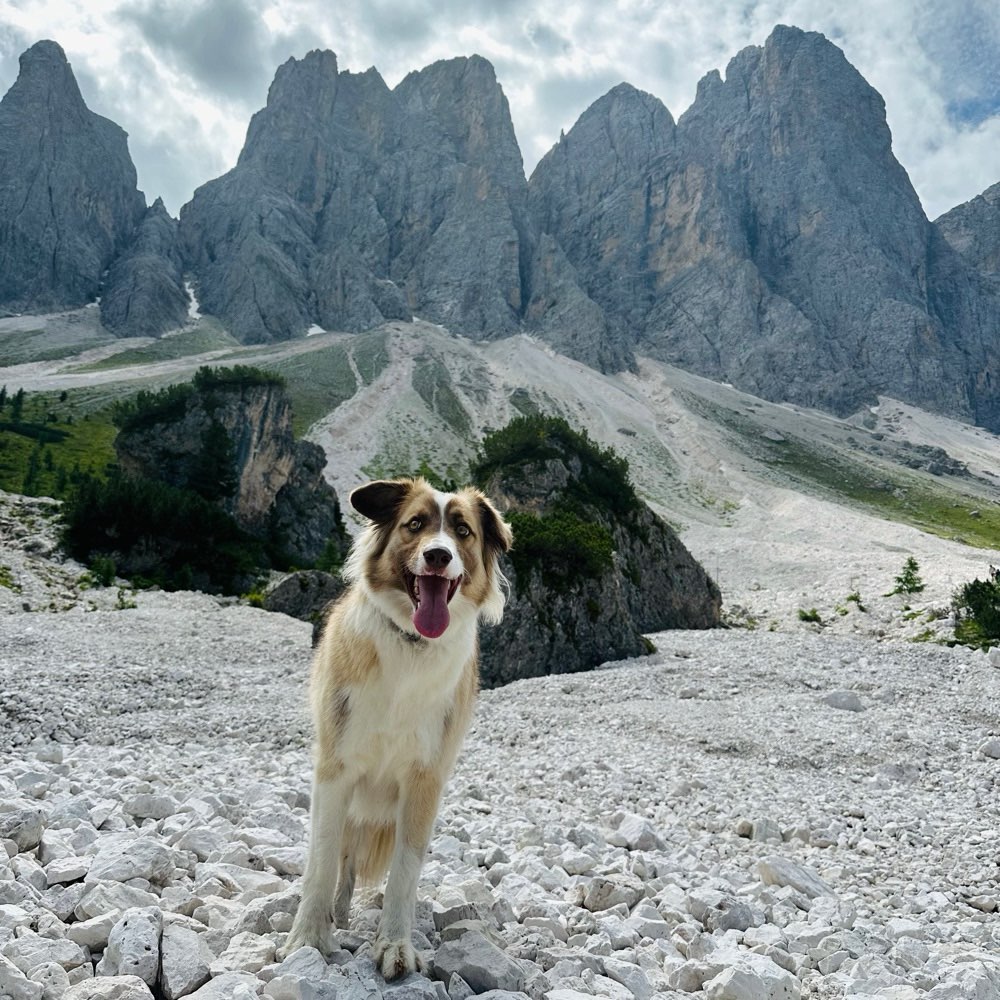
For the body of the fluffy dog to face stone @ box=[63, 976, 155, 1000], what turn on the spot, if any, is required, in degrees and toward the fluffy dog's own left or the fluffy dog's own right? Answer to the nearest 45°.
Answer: approximately 45° to the fluffy dog's own right

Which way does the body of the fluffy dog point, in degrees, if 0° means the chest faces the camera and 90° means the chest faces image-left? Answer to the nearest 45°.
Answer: approximately 0°

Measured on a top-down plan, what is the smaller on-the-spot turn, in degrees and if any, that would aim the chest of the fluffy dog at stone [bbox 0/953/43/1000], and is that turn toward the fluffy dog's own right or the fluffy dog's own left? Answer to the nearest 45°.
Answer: approximately 45° to the fluffy dog's own right

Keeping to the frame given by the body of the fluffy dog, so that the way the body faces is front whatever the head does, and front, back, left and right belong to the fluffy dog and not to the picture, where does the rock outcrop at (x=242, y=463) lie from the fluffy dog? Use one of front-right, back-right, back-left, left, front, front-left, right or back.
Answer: back

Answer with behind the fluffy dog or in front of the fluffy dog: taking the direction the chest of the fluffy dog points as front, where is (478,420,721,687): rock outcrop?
behind

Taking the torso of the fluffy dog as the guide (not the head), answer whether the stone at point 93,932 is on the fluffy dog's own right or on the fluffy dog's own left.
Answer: on the fluffy dog's own right

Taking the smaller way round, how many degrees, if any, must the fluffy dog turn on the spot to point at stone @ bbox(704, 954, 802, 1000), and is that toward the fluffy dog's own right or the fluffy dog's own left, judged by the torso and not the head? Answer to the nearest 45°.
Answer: approximately 90° to the fluffy dog's own left

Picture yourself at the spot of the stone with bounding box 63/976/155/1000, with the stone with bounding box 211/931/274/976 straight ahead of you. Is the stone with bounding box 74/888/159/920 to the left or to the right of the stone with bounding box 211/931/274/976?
left

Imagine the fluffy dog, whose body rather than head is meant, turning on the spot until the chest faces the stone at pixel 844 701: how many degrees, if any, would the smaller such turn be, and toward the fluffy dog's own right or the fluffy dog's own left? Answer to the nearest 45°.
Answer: approximately 135° to the fluffy dog's own left
